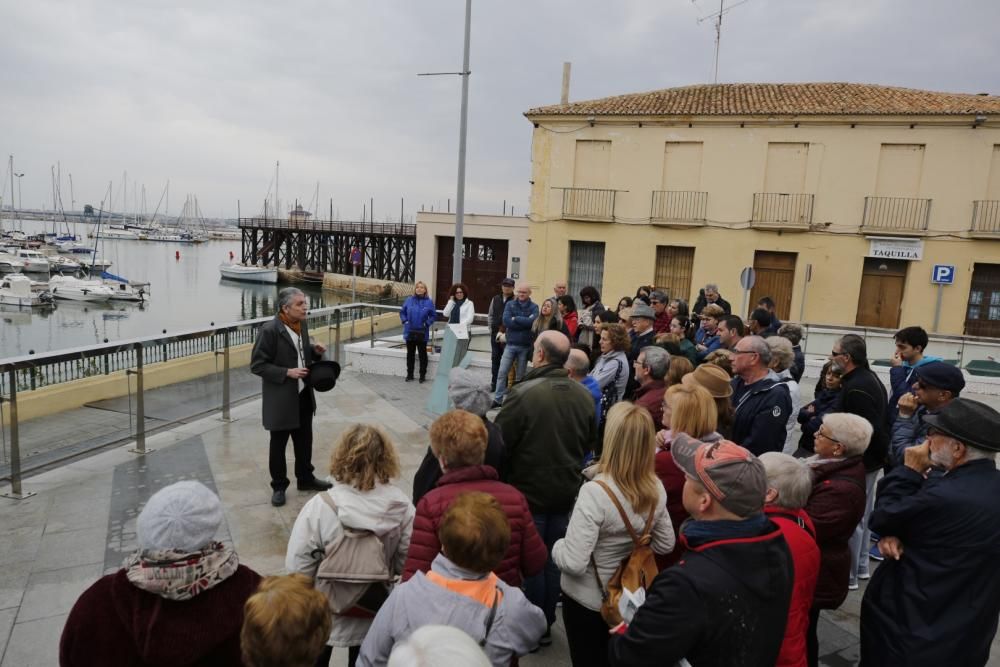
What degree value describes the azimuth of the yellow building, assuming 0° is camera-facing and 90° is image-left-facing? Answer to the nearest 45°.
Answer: approximately 0°

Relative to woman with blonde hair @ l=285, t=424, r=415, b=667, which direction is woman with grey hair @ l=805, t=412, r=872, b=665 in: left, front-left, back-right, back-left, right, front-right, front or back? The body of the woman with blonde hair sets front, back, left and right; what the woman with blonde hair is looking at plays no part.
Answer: right

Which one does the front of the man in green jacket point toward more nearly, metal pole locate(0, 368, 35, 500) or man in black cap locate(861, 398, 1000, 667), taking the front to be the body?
the metal pole

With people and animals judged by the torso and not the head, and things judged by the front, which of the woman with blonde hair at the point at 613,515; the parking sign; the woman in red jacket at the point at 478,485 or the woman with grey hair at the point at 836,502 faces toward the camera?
the parking sign

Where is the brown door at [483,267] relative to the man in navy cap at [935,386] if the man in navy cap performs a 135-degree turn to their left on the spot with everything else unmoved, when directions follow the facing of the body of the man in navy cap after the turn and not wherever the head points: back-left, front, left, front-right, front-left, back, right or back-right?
back

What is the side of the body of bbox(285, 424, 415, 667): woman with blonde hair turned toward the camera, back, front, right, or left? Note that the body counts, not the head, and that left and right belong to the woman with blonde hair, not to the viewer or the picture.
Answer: back

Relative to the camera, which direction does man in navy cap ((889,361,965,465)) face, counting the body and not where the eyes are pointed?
to the viewer's left

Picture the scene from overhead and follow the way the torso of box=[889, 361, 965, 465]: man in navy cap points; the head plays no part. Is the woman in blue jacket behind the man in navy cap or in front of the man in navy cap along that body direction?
in front

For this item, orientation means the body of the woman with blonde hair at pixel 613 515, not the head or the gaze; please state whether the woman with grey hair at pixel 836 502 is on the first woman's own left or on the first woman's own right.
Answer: on the first woman's own right

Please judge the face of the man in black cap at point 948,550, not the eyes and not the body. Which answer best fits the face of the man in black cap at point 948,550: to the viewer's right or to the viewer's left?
to the viewer's left

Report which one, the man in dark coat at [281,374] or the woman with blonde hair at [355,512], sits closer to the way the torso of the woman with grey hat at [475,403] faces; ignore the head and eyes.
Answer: the man in dark coat

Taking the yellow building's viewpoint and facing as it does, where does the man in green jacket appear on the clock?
The man in green jacket is roughly at 12 o'clock from the yellow building.

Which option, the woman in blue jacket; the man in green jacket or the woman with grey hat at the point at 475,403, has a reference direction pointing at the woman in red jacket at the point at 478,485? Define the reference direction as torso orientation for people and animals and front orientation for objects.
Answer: the woman in blue jacket

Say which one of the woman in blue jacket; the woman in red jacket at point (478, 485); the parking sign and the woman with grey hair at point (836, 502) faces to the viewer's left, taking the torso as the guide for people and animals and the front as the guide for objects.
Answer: the woman with grey hair

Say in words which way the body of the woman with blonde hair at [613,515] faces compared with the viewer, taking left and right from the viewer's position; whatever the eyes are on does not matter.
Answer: facing away from the viewer and to the left of the viewer
